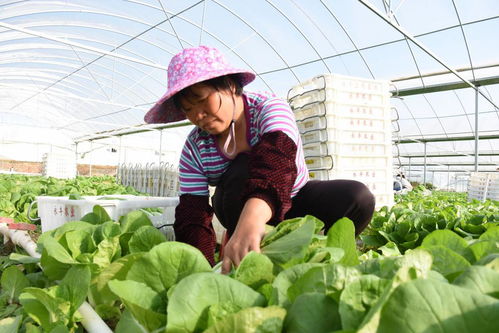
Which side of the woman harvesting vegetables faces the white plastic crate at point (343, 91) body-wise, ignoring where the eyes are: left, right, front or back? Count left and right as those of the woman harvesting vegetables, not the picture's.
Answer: back

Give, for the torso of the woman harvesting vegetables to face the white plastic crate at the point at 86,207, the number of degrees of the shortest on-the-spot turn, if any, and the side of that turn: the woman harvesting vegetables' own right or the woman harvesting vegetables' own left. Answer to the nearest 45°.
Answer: approximately 90° to the woman harvesting vegetables' own right

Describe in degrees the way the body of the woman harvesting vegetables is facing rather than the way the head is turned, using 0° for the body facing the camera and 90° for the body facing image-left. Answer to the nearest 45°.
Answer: approximately 45°

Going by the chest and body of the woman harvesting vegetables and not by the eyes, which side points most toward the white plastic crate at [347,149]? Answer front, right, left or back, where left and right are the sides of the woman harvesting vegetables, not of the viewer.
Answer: back

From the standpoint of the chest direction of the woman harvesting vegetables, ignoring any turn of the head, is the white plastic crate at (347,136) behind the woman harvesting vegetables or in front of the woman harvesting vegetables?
behind

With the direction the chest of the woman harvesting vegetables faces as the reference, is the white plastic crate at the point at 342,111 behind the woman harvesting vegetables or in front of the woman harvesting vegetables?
behind

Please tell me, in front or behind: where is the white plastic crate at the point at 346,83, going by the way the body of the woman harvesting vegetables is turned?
behind

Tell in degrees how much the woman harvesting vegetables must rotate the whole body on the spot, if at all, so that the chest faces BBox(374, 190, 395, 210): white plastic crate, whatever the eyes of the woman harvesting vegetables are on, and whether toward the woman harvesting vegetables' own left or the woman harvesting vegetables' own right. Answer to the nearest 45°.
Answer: approximately 180°

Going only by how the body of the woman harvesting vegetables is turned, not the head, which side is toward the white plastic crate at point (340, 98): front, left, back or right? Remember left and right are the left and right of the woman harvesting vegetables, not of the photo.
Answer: back
